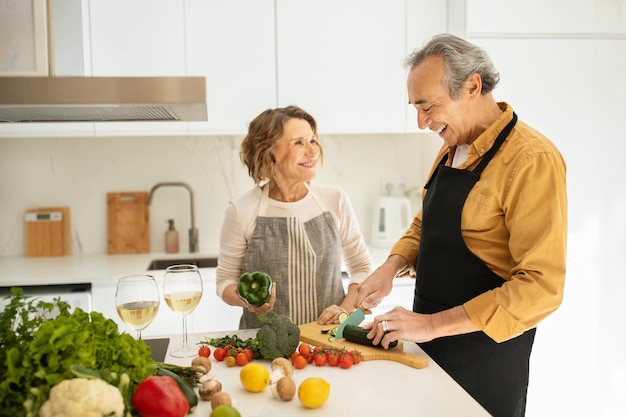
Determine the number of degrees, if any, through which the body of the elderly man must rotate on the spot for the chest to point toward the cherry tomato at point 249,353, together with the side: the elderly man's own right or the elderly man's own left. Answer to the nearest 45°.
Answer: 0° — they already face it

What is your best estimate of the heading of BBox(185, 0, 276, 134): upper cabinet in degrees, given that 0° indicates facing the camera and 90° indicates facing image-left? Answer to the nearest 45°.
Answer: approximately 0°

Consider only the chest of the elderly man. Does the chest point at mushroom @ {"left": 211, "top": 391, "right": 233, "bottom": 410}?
yes

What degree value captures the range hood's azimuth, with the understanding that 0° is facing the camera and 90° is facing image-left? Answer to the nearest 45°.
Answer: approximately 0°

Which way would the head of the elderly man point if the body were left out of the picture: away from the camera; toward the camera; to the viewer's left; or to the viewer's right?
to the viewer's left

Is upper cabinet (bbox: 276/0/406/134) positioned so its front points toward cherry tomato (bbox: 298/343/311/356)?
yes

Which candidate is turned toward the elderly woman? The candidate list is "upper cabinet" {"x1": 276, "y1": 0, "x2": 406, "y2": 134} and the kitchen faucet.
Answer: the upper cabinet

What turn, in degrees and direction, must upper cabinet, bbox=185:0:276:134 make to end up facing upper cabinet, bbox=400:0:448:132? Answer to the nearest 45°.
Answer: approximately 90° to its left
